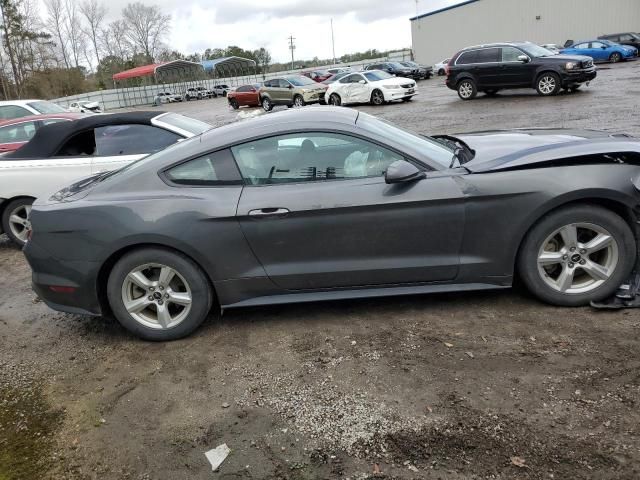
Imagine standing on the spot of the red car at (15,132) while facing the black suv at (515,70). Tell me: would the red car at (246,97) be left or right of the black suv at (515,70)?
left

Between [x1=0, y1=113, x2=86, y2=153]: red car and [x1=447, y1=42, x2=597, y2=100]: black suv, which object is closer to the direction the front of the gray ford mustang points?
the black suv

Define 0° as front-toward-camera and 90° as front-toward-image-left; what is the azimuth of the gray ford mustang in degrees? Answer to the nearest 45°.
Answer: approximately 270°
